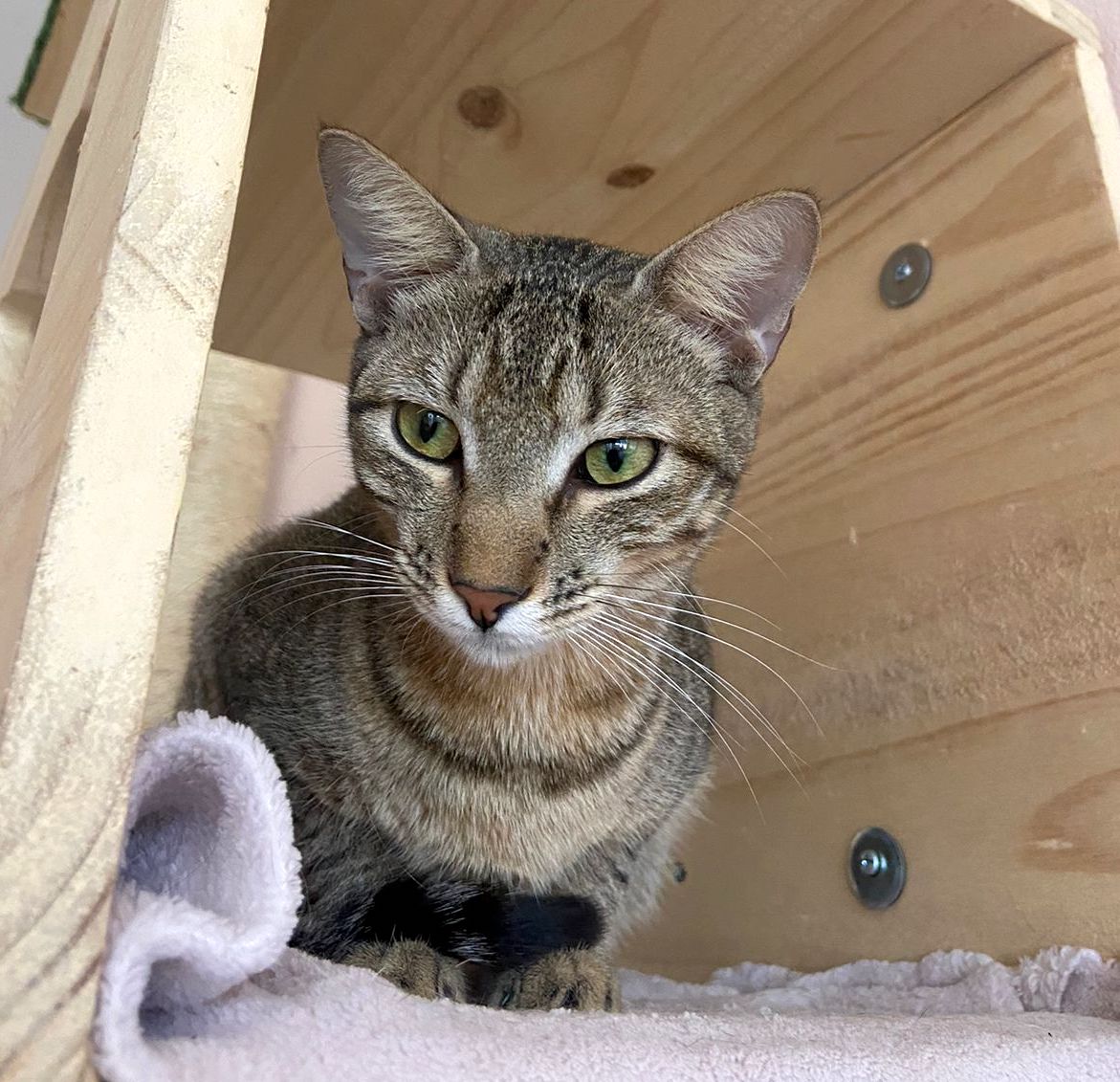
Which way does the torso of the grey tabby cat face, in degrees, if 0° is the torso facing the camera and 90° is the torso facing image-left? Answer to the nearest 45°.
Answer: approximately 0°
